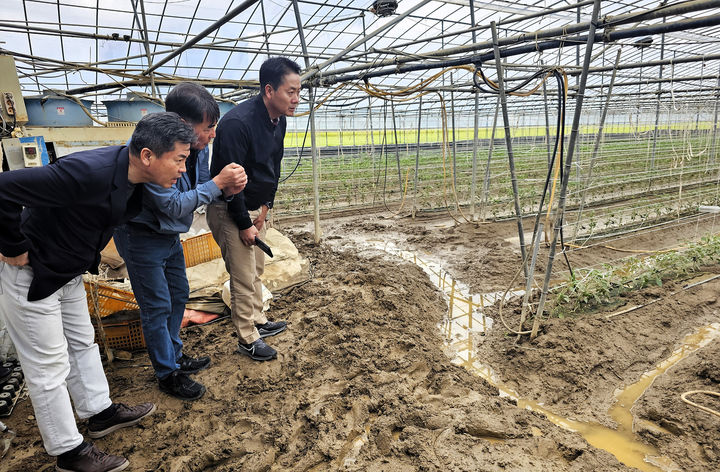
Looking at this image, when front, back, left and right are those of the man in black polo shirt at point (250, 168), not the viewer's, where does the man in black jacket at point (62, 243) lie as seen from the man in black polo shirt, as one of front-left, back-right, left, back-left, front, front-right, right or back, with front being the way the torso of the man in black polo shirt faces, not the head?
back-right

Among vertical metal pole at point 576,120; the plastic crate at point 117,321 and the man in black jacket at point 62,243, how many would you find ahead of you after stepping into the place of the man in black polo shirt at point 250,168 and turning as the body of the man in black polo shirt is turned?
1

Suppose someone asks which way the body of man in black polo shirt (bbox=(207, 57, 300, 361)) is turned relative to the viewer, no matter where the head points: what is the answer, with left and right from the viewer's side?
facing to the right of the viewer

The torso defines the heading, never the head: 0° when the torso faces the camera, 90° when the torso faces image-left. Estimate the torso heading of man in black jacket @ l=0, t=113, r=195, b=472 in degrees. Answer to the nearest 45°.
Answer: approximately 270°
